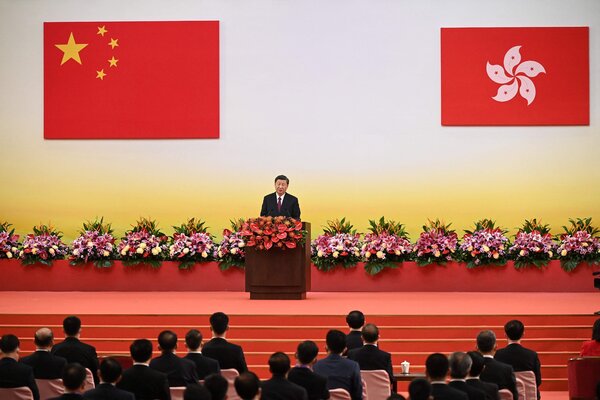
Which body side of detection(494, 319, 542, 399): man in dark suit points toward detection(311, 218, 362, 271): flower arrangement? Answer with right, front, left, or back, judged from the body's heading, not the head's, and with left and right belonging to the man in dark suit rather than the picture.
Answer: front

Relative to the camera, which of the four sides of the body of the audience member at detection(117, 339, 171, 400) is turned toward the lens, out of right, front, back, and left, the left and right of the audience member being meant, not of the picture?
back

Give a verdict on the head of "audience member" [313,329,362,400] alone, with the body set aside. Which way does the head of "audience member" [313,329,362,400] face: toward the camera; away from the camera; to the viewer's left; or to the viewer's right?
away from the camera

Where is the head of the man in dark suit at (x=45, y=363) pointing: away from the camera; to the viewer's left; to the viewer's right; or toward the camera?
away from the camera

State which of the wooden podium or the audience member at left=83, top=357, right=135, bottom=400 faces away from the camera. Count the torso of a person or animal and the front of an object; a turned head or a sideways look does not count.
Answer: the audience member

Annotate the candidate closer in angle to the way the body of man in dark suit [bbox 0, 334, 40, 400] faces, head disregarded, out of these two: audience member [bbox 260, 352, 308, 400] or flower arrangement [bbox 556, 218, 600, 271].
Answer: the flower arrangement

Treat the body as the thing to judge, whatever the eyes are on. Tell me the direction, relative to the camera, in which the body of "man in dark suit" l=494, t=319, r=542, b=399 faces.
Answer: away from the camera

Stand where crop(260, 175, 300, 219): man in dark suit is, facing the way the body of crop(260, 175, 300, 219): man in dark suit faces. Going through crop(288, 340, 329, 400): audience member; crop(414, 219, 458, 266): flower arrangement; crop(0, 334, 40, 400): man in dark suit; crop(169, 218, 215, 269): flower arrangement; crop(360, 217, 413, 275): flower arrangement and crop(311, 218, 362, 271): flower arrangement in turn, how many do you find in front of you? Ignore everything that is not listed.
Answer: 2

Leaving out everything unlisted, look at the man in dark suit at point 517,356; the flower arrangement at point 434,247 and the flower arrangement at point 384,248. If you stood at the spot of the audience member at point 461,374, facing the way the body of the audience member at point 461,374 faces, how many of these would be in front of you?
3

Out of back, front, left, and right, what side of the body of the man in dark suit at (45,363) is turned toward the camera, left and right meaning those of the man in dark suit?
back

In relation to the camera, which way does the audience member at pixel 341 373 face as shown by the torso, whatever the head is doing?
away from the camera

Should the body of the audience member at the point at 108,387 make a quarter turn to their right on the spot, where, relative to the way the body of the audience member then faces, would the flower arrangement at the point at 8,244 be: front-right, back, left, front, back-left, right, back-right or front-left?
left

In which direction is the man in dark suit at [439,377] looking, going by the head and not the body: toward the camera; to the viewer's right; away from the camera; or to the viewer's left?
away from the camera

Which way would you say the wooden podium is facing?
toward the camera

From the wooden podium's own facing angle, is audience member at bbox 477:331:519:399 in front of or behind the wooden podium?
in front

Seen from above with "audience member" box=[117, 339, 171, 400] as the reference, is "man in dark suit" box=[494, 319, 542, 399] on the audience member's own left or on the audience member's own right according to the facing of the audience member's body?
on the audience member's own right

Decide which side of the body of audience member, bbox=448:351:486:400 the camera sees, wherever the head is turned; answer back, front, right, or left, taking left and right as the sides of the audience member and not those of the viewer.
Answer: back

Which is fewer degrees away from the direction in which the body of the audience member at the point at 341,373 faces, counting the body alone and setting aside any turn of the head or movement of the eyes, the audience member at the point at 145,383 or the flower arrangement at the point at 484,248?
the flower arrangement

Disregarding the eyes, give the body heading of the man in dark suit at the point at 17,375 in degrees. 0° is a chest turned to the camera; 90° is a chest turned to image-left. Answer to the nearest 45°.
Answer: approximately 180°
